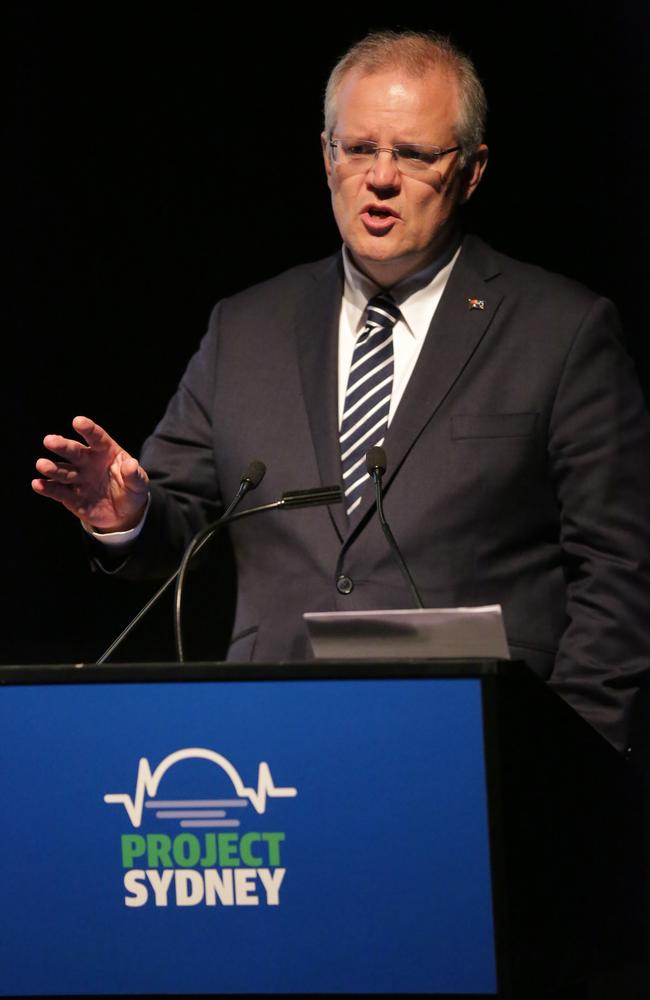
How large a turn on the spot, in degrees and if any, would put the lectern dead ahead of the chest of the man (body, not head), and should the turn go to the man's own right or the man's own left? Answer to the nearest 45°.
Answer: approximately 45° to the man's own left

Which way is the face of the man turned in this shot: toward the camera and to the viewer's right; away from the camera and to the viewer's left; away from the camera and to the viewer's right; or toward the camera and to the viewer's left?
toward the camera and to the viewer's left

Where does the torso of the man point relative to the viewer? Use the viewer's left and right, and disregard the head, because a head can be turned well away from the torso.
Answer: facing the viewer and to the left of the viewer

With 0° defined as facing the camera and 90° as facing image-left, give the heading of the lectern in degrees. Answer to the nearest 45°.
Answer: approximately 0°

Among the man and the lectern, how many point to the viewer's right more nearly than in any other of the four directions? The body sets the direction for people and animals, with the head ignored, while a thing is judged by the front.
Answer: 0

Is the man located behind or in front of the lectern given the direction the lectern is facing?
behind
